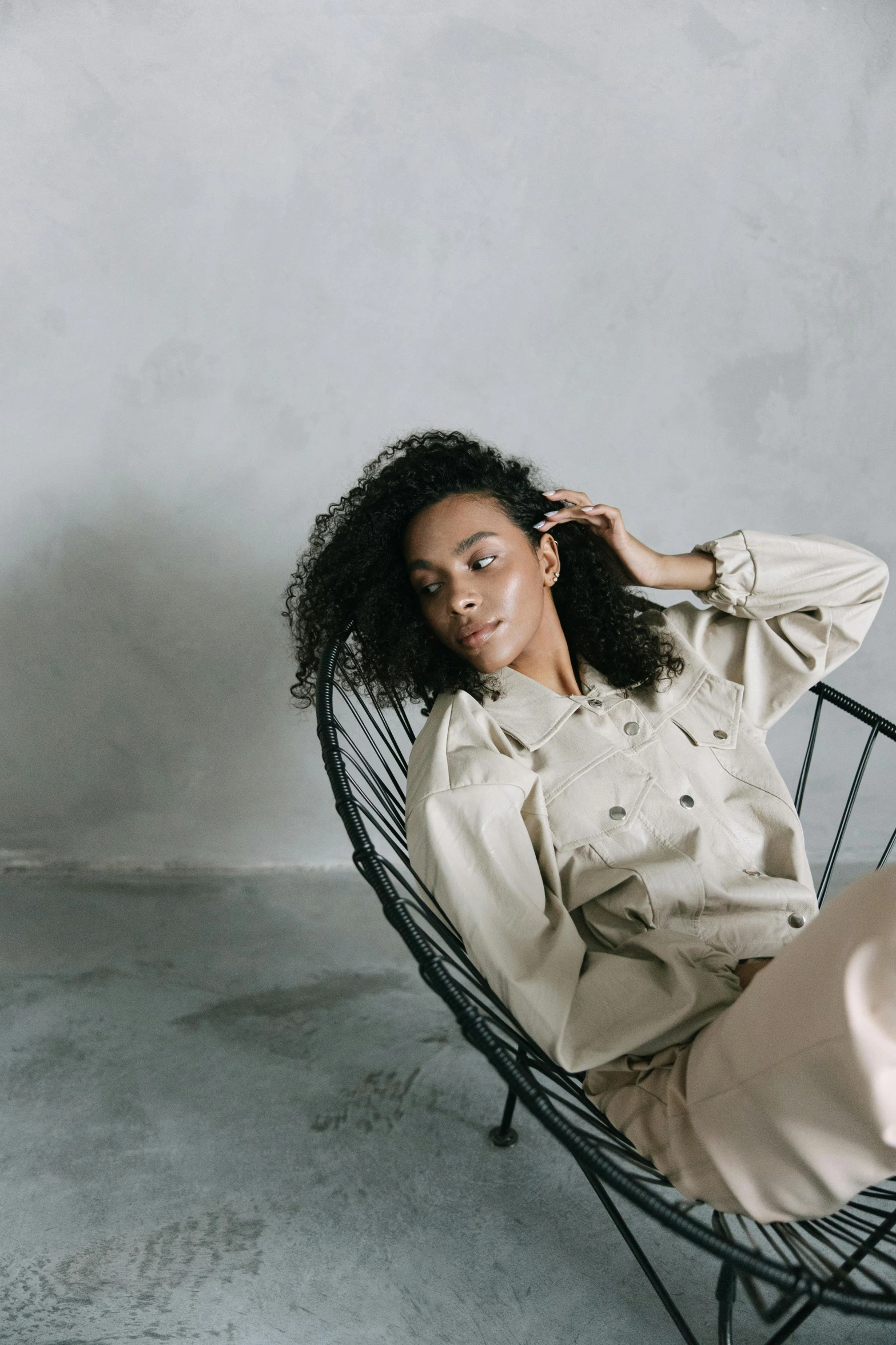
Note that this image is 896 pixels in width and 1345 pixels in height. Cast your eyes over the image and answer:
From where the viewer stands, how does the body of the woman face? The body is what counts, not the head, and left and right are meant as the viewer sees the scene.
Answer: facing the viewer and to the right of the viewer
